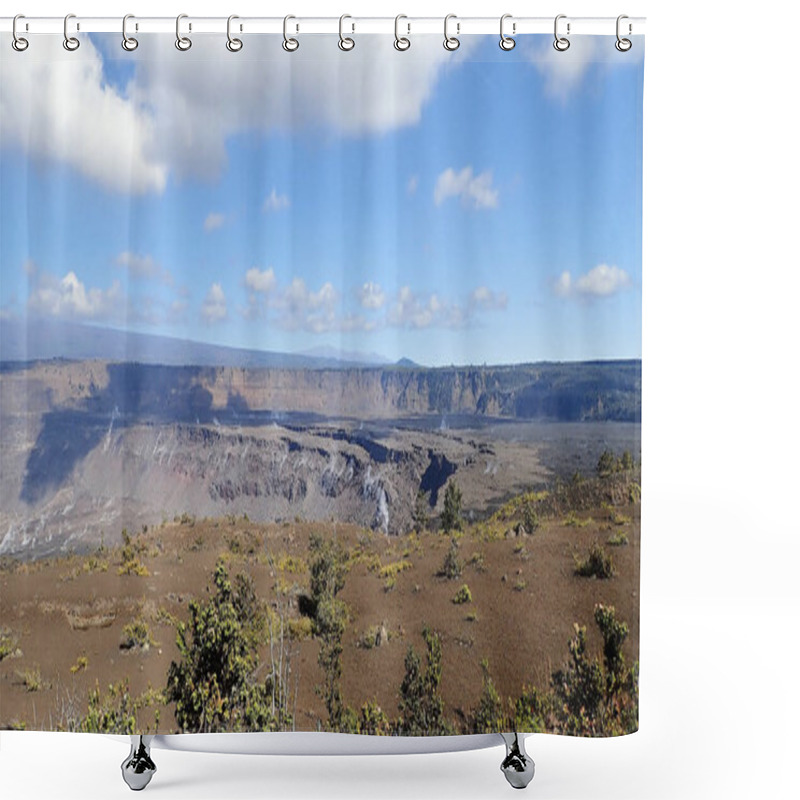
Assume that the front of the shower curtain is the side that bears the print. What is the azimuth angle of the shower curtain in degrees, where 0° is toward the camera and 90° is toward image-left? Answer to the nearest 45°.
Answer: approximately 0°
